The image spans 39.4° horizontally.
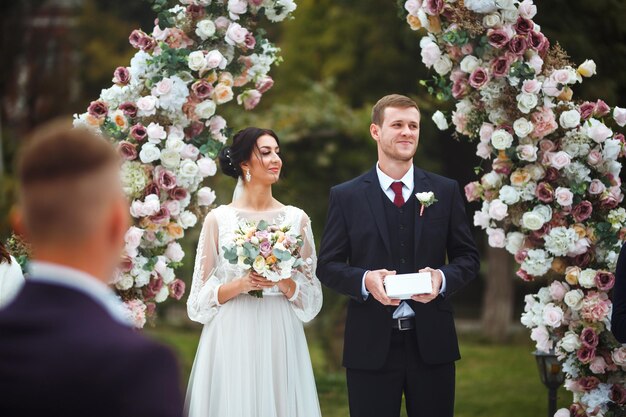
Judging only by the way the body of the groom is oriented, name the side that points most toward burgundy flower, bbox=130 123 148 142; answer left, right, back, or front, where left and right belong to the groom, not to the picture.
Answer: right

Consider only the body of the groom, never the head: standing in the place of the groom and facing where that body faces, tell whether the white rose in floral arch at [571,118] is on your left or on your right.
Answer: on your left

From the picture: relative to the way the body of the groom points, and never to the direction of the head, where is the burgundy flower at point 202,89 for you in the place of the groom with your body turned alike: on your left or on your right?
on your right

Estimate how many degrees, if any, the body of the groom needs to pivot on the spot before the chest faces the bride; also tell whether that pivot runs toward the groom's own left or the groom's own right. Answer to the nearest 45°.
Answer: approximately 135° to the groom's own right

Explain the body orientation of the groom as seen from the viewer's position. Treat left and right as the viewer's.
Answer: facing the viewer

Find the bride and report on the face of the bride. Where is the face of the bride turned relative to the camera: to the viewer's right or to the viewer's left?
to the viewer's right

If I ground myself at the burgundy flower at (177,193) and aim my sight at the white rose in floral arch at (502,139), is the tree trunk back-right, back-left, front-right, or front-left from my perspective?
front-left
